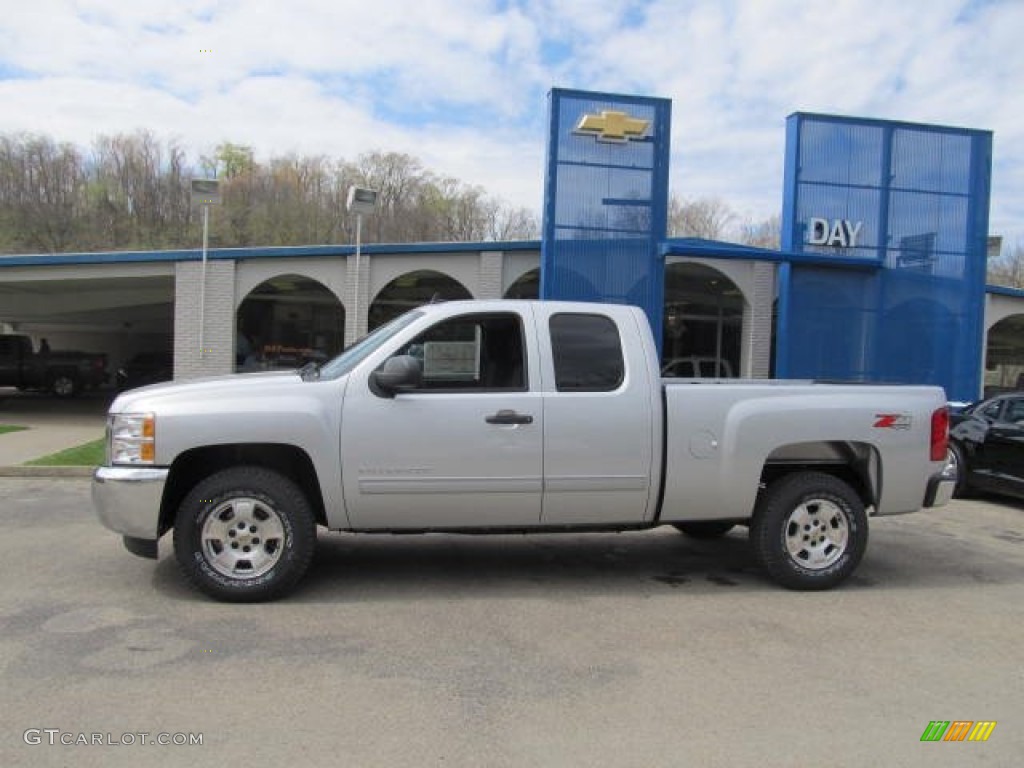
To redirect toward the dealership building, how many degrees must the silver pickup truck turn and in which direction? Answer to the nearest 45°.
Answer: approximately 90° to its right

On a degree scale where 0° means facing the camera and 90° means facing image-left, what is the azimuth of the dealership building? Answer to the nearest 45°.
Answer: approximately 0°

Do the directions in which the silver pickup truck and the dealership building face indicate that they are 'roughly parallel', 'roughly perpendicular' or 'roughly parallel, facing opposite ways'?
roughly perpendicular

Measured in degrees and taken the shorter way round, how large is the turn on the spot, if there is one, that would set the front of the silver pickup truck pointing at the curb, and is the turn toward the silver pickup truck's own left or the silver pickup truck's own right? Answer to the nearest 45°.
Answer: approximately 45° to the silver pickup truck's own right

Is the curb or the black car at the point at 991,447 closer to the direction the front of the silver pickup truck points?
the curb

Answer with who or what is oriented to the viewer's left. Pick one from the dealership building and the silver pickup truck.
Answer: the silver pickup truck

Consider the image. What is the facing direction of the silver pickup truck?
to the viewer's left

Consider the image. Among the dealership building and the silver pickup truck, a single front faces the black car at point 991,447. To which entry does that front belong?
the dealership building

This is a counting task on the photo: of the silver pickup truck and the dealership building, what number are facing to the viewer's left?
1
